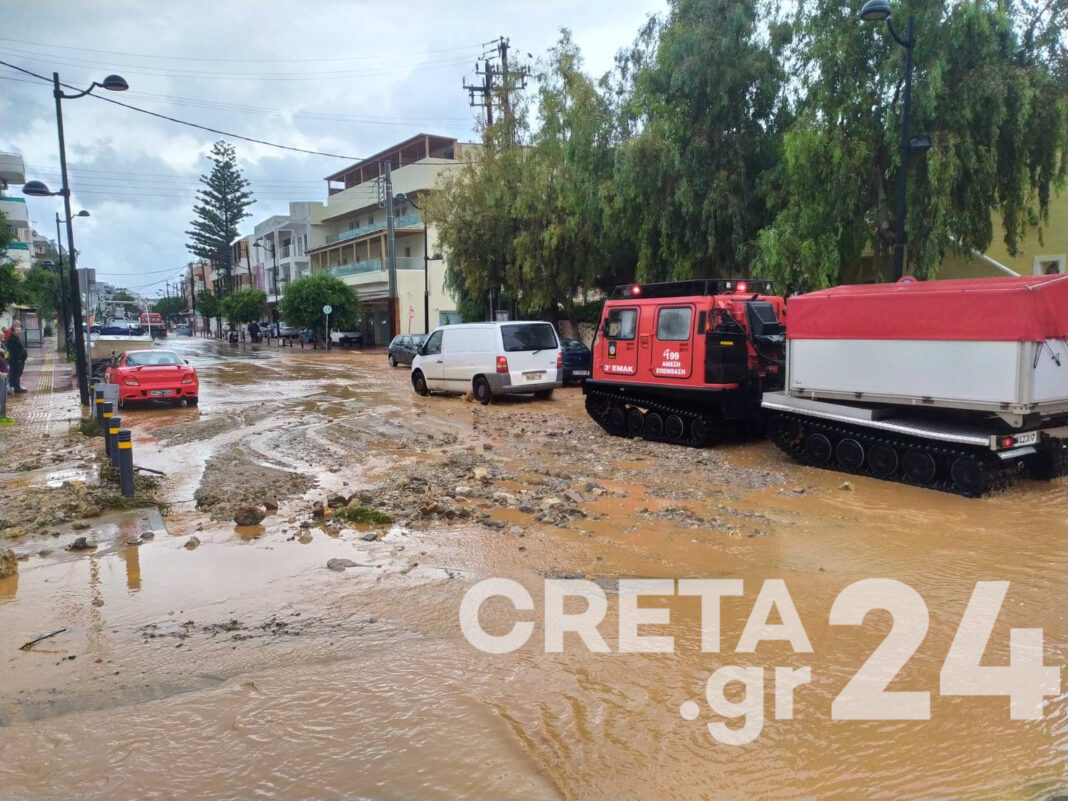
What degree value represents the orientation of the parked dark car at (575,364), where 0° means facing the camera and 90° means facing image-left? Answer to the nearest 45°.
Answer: approximately 135°

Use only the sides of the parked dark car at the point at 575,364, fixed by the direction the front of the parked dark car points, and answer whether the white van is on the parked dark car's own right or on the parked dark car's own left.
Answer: on the parked dark car's own left

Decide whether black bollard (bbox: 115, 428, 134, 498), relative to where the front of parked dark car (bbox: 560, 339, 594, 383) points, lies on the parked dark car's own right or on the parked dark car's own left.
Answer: on the parked dark car's own left

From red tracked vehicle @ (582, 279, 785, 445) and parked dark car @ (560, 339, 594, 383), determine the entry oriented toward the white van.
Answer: the red tracked vehicle

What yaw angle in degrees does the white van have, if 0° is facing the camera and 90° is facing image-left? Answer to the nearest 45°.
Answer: approximately 135°

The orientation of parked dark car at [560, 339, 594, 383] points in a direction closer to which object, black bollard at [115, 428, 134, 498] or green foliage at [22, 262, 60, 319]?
the green foliage

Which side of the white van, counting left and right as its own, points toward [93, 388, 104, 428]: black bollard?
left
